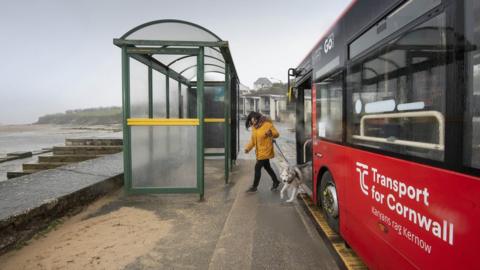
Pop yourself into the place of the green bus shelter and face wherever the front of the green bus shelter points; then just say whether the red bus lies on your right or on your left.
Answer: on your right

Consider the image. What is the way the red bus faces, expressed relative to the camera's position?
facing away from the viewer and to the left of the viewer

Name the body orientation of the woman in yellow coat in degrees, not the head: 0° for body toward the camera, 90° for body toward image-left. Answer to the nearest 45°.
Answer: approximately 45°

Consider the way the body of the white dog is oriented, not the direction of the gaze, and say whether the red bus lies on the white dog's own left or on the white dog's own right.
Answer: on the white dog's own left

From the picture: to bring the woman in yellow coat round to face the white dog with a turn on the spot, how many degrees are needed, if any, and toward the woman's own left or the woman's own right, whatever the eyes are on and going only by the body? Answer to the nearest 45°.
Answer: approximately 90° to the woman's own left

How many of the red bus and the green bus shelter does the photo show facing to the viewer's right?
1

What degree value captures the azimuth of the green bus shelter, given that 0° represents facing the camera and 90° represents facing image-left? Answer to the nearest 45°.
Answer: approximately 270°
